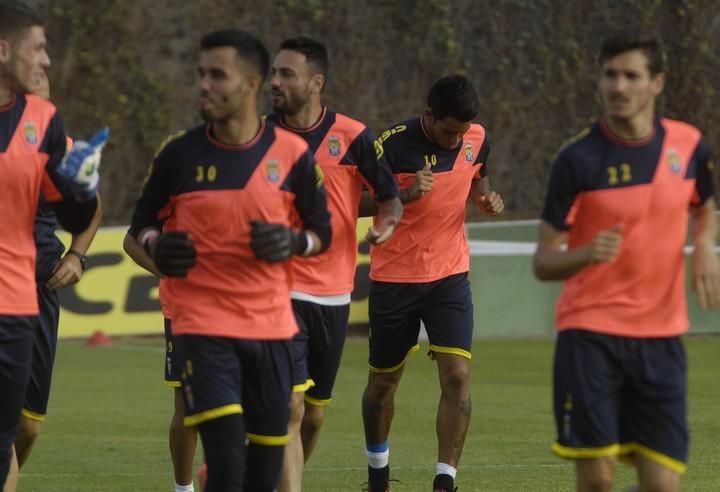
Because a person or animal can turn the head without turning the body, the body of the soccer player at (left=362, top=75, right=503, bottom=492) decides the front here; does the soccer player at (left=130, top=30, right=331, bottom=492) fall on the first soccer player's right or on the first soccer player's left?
on the first soccer player's right

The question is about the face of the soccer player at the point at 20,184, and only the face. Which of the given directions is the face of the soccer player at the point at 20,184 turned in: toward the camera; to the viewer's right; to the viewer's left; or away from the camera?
to the viewer's right

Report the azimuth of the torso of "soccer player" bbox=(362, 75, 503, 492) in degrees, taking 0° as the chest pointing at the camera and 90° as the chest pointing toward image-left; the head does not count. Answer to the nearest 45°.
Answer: approximately 315°
